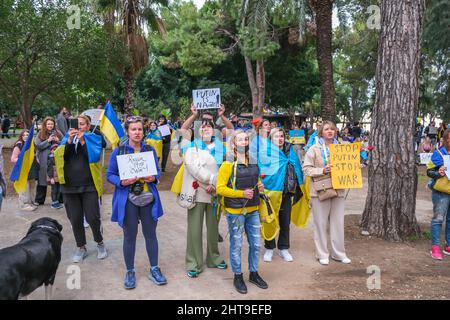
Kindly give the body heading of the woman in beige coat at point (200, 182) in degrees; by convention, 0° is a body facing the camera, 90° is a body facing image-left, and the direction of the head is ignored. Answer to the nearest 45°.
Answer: approximately 0°

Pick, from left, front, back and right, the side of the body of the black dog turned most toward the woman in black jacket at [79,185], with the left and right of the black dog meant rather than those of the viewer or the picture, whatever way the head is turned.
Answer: front

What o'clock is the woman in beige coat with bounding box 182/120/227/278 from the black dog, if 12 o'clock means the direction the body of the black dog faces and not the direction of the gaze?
The woman in beige coat is roughly at 1 o'clock from the black dog.

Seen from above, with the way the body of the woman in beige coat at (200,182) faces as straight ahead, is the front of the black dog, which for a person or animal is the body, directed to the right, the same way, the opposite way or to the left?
the opposite way

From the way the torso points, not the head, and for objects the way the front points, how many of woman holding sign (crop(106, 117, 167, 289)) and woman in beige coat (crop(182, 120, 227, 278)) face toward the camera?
2

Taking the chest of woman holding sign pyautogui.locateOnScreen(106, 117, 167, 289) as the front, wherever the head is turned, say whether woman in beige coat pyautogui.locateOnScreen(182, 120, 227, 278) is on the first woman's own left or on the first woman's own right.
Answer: on the first woman's own left

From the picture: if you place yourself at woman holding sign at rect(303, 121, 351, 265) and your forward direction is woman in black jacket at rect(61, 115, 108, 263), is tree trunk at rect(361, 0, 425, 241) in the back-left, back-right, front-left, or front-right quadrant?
back-right

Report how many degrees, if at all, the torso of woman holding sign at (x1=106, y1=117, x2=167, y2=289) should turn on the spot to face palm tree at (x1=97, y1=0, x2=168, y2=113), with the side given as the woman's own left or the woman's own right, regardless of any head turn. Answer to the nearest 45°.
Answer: approximately 180°

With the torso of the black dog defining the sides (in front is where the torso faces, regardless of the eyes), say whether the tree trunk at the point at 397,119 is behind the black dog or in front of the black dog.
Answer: in front

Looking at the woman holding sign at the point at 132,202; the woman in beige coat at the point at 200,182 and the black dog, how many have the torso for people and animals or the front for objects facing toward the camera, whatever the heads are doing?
2

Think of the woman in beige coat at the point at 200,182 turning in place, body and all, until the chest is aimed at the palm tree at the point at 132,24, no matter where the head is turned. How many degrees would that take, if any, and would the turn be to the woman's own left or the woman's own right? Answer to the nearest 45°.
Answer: approximately 180°

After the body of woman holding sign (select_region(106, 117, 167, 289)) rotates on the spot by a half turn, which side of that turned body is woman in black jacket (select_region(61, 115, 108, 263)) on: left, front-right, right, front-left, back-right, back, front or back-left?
front-left

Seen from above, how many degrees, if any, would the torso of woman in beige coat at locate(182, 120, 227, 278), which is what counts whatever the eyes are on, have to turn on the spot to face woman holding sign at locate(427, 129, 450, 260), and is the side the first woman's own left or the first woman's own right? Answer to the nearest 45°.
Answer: approximately 90° to the first woman's own left
